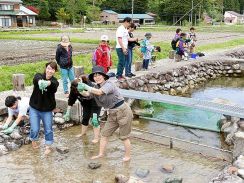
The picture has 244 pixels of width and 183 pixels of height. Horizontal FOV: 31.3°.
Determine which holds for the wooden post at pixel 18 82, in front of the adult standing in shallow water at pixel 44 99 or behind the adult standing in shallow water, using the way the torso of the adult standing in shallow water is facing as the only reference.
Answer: behind

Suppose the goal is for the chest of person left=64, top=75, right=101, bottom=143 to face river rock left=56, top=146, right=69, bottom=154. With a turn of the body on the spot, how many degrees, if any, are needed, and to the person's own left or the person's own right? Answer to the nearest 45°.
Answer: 0° — they already face it

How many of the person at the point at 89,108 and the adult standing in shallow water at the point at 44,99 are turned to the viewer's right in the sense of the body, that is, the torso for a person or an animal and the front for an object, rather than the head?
0

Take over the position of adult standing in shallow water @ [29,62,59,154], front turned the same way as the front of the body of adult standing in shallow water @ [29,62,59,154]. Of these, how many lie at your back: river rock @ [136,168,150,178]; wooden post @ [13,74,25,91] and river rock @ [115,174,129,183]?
1

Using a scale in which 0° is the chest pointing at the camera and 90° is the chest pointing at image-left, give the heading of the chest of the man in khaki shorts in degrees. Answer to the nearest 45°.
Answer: approximately 45°

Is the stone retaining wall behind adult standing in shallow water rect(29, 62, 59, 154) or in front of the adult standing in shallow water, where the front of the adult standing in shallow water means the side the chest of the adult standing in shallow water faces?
behind

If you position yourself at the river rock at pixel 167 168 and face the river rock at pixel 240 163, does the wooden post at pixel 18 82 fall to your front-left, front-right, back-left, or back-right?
back-left

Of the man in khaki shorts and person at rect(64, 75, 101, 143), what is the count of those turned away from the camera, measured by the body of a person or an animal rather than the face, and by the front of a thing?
0
